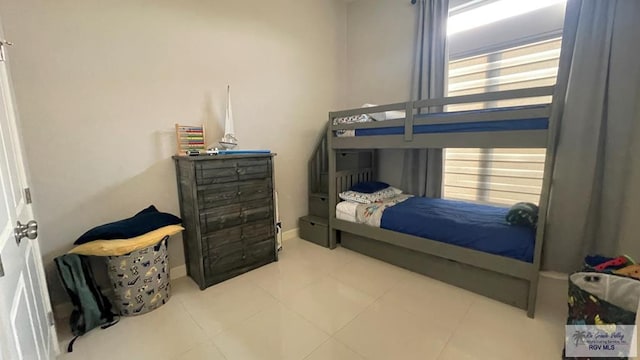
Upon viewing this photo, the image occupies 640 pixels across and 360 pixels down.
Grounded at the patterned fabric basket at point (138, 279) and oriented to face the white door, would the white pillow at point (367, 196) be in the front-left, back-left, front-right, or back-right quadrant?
back-left

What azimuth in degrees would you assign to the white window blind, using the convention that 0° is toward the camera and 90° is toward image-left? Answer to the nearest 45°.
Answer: approximately 45°

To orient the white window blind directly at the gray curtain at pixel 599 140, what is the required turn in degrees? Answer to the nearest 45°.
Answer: approximately 90° to its left

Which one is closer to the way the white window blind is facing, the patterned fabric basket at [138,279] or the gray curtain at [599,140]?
the patterned fabric basket
